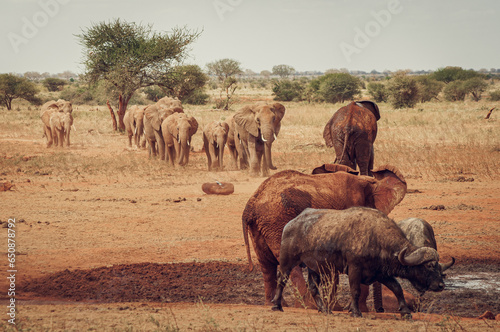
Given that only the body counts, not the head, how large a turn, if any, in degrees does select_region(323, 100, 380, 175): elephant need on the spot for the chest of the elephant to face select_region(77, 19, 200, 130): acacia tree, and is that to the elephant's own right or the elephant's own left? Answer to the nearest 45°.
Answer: approximately 45° to the elephant's own left

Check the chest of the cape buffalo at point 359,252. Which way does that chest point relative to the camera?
to the viewer's right

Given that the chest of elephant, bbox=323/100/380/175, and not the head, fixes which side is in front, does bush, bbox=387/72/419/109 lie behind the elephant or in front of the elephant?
in front

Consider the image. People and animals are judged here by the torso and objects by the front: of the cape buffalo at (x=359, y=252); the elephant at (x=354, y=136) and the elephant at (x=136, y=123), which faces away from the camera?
the elephant at (x=354, y=136)

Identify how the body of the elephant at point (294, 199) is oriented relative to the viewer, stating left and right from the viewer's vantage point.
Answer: facing away from the viewer and to the right of the viewer

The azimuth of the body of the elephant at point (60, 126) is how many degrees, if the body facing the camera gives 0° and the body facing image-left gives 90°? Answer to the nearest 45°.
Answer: approximately 0°

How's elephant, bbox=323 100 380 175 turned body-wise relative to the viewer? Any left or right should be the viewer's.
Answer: facing away from the viewer

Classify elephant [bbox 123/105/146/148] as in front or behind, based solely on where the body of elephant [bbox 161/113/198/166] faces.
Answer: behind

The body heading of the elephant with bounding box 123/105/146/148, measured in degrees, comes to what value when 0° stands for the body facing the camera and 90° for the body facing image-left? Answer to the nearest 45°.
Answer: approximately 315°

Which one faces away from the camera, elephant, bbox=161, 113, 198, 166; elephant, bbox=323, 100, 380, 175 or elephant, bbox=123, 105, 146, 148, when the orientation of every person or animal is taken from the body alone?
elephant, bbox=323, 100, 380, 175

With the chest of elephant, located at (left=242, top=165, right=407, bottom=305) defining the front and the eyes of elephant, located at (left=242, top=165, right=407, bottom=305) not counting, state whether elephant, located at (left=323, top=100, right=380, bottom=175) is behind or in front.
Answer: in front
